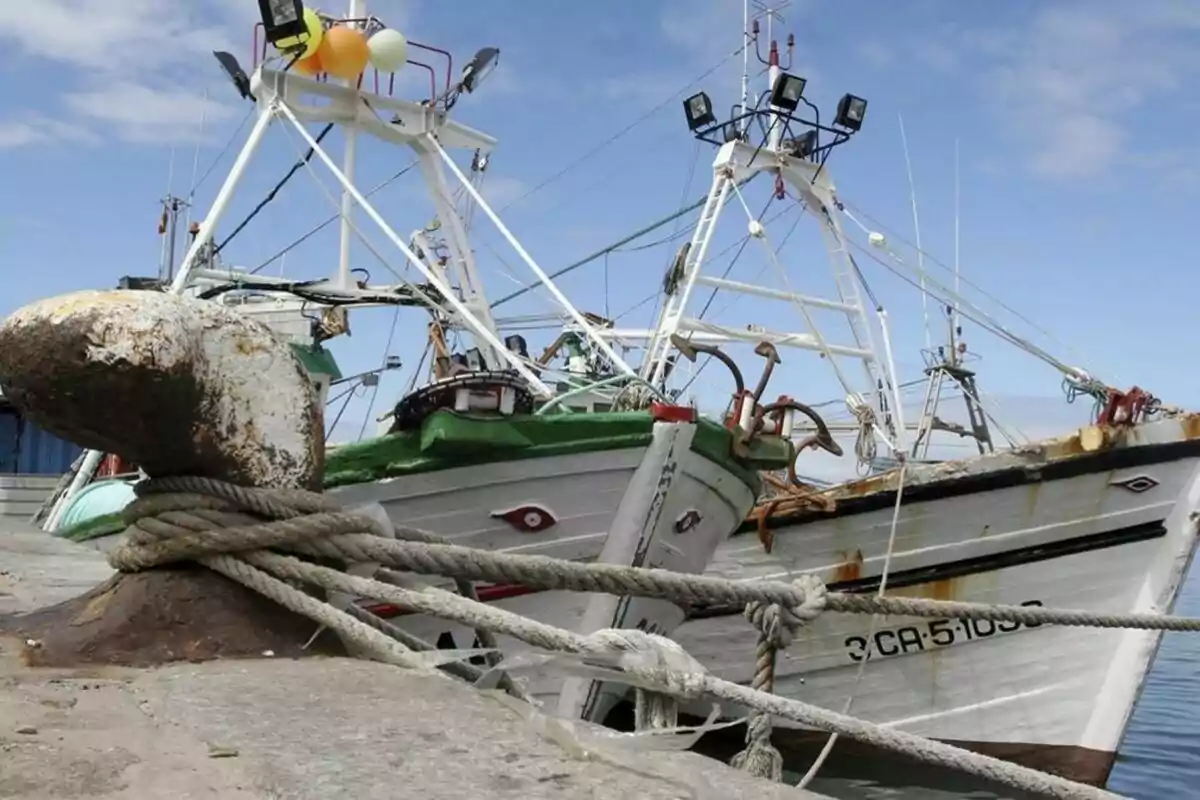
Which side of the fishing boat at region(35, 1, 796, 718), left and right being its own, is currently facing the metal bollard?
right

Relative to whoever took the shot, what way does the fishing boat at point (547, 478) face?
facing the viewer and to the right of the viewer

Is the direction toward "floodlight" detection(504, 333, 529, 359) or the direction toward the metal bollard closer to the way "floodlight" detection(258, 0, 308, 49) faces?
the metal bollard

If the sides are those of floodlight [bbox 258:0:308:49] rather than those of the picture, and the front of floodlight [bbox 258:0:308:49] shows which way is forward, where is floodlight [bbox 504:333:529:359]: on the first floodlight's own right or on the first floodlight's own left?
on the first floodlight's own left

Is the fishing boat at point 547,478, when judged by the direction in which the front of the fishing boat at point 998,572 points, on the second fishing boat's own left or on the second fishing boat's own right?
on the second fishing boat's own right

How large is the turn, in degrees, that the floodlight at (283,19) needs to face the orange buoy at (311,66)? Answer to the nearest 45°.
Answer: approximately 135° to its left

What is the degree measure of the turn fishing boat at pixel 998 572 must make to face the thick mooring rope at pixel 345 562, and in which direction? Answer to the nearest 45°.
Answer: approximately 45° to its right

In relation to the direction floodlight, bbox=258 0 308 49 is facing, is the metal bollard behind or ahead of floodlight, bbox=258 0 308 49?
ahead

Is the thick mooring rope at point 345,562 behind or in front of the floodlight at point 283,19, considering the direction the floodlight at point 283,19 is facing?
in front

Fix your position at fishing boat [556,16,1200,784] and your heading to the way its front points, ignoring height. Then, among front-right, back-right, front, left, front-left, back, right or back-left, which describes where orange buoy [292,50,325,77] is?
back-right

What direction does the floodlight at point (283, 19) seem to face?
toward the camera

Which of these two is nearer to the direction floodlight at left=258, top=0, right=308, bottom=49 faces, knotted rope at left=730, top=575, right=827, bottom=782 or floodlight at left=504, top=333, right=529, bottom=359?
the knotted rope
